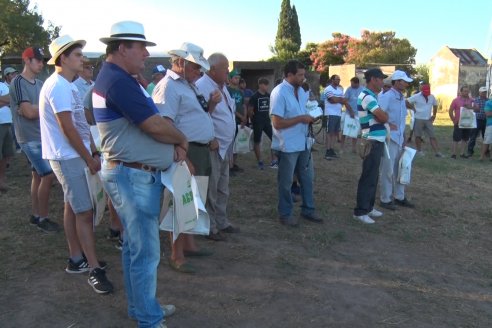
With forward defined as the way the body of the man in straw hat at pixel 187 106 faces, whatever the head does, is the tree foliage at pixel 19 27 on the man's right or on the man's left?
on the man's left

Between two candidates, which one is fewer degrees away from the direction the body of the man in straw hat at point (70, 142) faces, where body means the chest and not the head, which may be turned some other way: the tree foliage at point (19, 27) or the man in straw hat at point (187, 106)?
the man in straw hat

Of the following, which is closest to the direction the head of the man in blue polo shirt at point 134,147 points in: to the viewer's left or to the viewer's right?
to the viewer's right

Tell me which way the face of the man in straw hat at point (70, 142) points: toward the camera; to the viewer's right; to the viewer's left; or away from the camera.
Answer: to the viewer's right

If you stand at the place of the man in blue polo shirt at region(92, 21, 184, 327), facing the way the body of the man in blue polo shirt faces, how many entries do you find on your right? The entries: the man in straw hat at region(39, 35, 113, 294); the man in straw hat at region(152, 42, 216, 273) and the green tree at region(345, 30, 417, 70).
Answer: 0

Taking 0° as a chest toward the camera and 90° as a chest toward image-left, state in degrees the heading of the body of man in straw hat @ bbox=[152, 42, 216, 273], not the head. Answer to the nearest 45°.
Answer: approximately 270°

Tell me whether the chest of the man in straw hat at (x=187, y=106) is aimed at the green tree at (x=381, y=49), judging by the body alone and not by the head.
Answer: no

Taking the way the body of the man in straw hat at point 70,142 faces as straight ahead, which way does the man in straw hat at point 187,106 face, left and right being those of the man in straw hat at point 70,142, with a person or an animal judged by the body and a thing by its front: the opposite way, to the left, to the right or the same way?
the same way

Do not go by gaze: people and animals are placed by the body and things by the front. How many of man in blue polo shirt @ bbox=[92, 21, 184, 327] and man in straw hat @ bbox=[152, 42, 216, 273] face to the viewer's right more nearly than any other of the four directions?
2

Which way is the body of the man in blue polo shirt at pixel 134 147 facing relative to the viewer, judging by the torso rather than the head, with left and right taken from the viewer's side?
facing to the right of the viewer

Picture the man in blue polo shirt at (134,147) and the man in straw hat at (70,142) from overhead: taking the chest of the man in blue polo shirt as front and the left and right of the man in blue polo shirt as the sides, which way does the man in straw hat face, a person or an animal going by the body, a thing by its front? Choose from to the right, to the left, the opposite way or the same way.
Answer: the same way

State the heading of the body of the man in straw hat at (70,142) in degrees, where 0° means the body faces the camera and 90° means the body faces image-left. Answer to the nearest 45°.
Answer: approximately 270°

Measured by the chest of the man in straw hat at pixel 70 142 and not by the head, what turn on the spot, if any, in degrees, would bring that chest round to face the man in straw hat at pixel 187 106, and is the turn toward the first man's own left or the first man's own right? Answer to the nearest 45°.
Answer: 0° — they already face them

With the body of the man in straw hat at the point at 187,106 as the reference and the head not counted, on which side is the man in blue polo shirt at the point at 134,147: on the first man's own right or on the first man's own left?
on the first man's own right

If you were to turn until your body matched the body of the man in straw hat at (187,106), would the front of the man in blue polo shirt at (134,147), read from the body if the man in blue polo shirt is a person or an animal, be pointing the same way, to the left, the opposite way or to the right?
the same way

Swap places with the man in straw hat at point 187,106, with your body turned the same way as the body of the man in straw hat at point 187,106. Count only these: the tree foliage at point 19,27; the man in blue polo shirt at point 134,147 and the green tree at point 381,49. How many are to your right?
1

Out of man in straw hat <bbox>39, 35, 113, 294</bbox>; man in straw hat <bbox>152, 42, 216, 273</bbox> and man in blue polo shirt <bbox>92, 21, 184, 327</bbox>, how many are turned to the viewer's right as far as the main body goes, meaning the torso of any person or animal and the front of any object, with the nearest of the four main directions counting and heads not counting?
3

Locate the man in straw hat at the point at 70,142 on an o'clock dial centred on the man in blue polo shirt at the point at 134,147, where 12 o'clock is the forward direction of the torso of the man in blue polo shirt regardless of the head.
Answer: The man in straw hat is roughly at 8 o'clock from the man in blue polo shirt.
